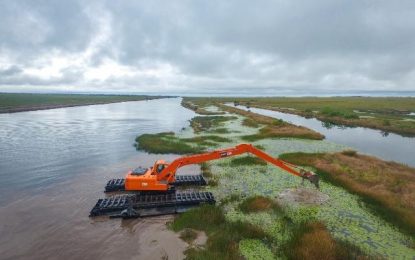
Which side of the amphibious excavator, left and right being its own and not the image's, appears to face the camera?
right
